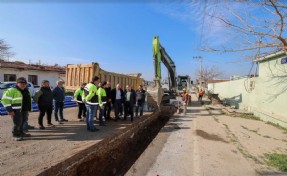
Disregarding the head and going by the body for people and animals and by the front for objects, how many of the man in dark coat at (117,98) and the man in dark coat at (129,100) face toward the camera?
2

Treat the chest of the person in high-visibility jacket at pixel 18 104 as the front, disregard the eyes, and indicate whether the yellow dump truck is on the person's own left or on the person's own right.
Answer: on the person's own left

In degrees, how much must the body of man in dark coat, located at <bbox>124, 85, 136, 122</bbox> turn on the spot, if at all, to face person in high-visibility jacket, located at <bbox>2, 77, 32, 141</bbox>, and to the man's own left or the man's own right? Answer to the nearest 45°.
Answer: approximately 45° to the man's own right

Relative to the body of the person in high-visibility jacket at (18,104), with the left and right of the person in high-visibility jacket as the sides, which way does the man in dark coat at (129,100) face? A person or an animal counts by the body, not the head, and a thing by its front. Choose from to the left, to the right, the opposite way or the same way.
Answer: to the right

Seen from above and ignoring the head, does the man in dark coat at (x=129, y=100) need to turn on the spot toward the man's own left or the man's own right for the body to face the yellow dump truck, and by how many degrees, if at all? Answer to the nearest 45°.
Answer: approximately 135° to the man's own right

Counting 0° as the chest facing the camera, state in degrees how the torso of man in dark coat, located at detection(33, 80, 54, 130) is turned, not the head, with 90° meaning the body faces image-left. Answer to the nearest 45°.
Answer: approximately 315°

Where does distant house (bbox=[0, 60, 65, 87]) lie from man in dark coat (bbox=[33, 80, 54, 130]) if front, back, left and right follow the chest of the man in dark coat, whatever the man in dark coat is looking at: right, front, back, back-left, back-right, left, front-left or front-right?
back-left

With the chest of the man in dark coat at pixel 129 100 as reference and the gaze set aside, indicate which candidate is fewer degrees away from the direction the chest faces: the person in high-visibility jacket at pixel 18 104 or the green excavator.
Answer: the person in high-visibility jacket

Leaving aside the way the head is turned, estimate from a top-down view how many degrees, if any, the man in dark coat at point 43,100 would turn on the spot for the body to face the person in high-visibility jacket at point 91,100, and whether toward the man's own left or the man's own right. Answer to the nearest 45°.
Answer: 0° — they already face them

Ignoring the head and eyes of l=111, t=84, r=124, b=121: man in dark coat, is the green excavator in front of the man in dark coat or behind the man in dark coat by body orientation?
behind
